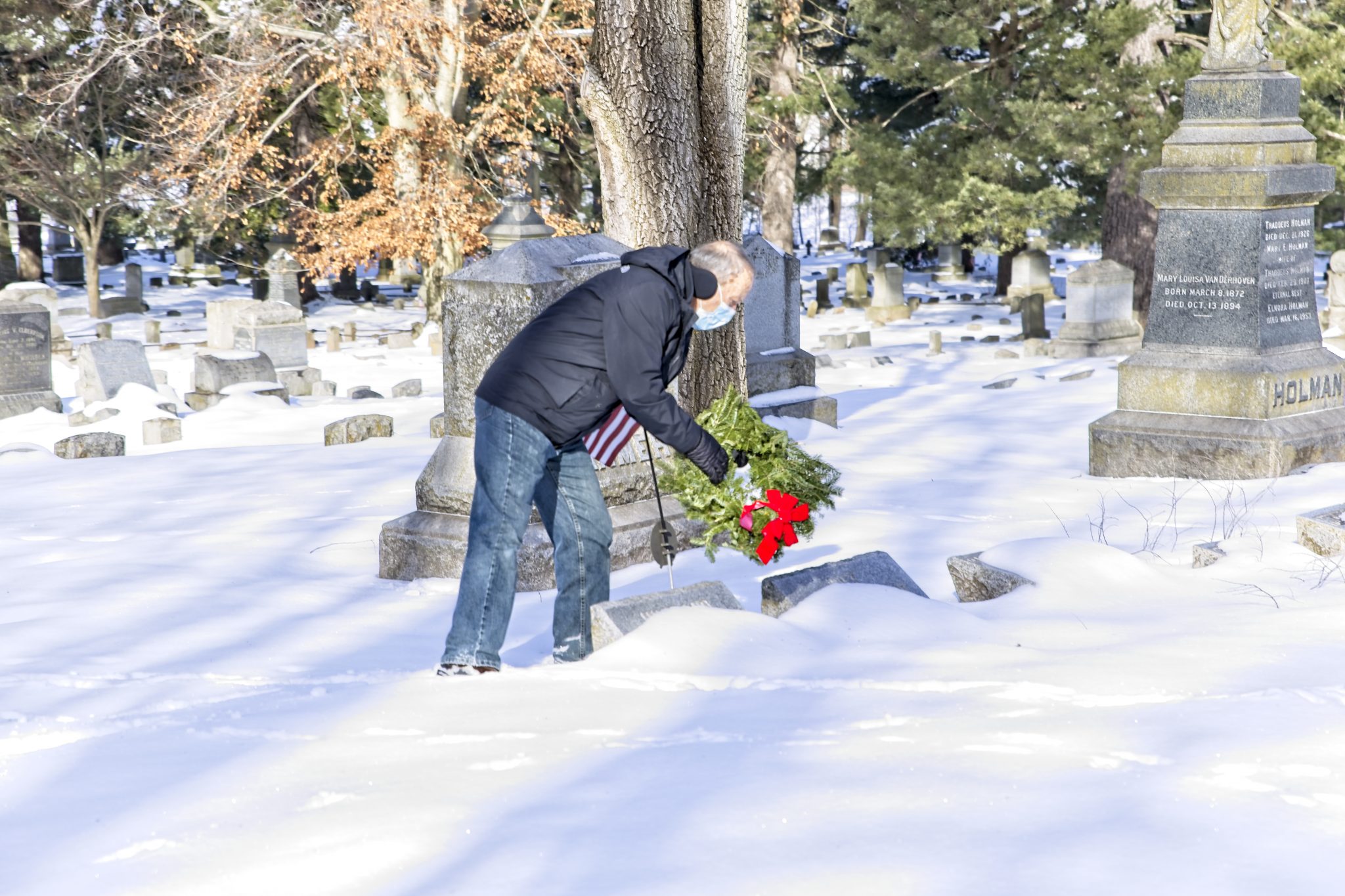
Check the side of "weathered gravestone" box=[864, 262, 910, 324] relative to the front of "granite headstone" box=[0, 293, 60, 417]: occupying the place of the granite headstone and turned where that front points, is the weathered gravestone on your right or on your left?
on your left

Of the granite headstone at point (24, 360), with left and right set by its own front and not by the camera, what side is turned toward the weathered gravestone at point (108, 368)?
left

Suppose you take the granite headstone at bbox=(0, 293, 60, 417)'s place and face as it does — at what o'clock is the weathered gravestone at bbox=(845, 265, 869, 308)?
The weathered gravestone is roughly at 8 o'clock from the granite headstone.

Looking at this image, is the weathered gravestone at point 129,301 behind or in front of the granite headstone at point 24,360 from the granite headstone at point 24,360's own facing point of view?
behind

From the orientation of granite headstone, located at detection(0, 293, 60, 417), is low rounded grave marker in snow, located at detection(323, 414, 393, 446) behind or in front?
in front

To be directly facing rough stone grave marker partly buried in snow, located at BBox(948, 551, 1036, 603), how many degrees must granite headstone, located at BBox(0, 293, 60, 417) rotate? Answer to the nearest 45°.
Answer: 0° — it already faces it

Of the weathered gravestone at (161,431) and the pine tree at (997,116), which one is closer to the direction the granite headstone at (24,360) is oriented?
the weathered gravestone

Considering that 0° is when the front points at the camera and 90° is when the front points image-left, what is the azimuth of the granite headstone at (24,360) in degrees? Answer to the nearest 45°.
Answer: approximately 0°

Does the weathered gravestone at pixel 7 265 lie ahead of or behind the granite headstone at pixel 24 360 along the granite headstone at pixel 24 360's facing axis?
behind

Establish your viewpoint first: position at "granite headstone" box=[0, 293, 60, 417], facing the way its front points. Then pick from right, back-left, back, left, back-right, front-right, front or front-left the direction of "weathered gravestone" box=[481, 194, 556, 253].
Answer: left

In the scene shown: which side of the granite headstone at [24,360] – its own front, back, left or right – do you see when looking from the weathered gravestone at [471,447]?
front

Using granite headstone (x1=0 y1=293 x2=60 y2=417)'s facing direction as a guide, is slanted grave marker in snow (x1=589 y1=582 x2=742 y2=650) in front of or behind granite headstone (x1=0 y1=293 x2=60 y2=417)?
in front

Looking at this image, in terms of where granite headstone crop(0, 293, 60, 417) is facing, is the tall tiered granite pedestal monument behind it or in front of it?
in front

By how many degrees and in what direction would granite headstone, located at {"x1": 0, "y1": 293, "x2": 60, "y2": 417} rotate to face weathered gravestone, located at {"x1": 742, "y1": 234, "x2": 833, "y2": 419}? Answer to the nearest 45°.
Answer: approximately 45° to its left

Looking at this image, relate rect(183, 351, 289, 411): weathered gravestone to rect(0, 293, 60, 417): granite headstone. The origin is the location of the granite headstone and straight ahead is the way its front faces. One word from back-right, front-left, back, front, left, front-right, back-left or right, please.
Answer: left

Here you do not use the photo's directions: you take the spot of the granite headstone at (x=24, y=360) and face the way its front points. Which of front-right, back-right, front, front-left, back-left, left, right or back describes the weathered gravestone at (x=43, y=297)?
back

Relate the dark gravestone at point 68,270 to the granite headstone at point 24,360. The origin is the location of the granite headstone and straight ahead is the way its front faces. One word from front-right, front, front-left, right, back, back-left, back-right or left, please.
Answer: back
